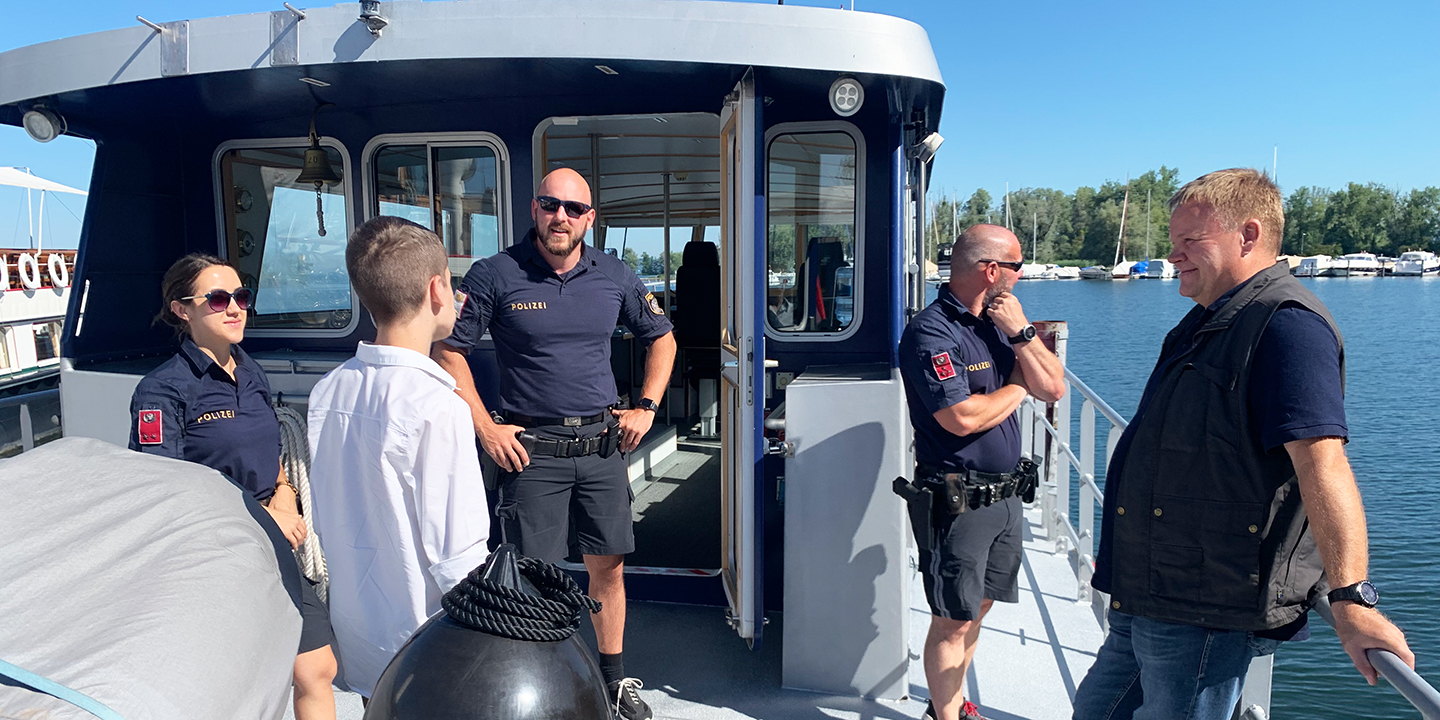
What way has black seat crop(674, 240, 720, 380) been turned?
away from the camera

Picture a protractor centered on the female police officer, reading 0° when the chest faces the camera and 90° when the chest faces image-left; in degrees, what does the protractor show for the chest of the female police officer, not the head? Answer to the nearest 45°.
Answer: approximately 315°

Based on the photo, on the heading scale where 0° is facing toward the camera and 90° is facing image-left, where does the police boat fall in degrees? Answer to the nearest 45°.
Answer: approximately 180°

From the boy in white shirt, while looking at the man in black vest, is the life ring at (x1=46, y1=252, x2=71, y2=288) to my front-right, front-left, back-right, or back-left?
back-left

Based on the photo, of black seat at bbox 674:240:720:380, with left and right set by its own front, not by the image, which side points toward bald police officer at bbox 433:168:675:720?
back

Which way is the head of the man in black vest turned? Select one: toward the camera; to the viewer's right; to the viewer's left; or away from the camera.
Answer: to the viewer's left

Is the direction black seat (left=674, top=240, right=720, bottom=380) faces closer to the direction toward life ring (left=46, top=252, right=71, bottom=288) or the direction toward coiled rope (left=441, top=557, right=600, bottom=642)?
the life ring

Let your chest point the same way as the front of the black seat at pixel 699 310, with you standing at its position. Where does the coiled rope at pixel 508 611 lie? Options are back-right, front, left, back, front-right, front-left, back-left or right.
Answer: back

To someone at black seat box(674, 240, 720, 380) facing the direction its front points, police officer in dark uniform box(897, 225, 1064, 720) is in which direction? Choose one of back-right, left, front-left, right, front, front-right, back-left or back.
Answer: back
